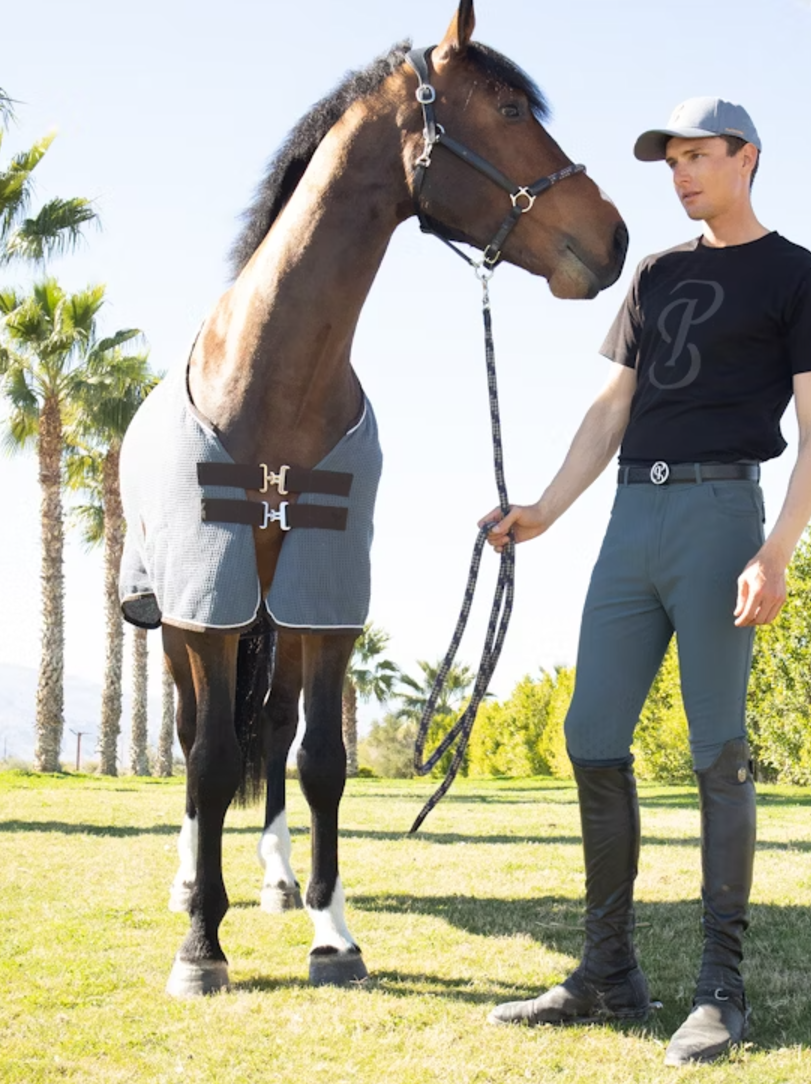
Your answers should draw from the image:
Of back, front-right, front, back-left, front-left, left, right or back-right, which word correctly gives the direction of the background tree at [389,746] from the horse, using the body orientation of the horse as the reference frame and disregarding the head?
back

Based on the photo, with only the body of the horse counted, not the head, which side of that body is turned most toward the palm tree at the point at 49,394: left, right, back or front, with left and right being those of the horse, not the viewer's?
back

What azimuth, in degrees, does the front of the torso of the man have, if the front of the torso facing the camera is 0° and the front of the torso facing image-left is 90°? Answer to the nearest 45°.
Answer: approximately 45°

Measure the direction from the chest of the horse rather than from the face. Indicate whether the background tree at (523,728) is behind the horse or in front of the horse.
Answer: behind

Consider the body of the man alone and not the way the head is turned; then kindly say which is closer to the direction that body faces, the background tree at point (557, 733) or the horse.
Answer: the horse

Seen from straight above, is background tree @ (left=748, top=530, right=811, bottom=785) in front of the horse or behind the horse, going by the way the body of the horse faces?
behind

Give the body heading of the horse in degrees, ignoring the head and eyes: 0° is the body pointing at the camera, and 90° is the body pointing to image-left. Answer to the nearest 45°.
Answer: approximately 0°

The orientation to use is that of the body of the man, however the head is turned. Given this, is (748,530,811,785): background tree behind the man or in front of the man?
behind

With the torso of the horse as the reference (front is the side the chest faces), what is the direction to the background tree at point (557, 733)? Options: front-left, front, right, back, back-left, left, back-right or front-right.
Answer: back
